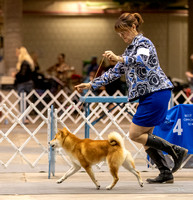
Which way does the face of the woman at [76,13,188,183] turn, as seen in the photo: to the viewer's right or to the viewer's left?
to the viewer's left

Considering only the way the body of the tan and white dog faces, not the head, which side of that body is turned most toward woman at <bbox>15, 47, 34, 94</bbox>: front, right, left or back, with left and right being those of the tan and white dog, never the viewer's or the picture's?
right

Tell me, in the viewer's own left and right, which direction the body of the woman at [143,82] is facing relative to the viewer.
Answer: facing to the left of the viewer

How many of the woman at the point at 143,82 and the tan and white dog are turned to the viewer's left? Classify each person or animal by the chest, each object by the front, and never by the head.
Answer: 2

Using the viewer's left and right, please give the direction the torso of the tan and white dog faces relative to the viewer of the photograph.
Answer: facing to the left of the viewer

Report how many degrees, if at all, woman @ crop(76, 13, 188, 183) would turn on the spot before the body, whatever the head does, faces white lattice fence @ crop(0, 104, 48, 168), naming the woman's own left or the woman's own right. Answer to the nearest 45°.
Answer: approximately 45° to the woman's own right
